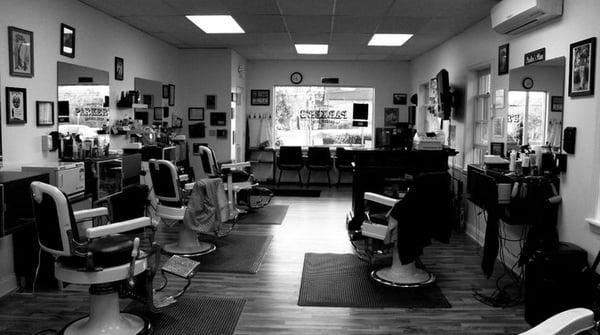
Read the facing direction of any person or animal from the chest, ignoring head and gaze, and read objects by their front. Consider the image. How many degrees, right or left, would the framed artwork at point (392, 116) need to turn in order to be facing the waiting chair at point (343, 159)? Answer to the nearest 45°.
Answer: approximately 45° to its right

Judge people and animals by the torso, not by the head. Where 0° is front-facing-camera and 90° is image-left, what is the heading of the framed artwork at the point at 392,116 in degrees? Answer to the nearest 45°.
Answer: approximately 0°

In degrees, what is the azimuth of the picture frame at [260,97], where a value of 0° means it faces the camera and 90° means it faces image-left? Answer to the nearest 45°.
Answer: approximately 0°

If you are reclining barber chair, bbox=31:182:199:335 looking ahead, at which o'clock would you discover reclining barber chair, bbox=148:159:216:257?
reclining barber chair, bbox=148:159:216:257 is roughly at 11 o'clock from reclining barber chair, bbox=31:182:199:335.

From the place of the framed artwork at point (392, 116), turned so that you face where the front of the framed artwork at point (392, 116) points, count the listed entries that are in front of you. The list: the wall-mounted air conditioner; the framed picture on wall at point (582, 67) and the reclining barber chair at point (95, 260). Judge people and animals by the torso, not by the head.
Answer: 3

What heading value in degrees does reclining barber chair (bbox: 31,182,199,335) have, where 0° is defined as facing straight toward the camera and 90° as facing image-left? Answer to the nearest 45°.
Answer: approximately 225°

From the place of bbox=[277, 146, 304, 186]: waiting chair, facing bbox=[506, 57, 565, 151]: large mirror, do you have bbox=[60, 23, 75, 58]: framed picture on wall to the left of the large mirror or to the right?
right

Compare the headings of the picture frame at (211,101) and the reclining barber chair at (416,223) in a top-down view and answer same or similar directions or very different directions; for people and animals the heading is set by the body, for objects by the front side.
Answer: very different directions
